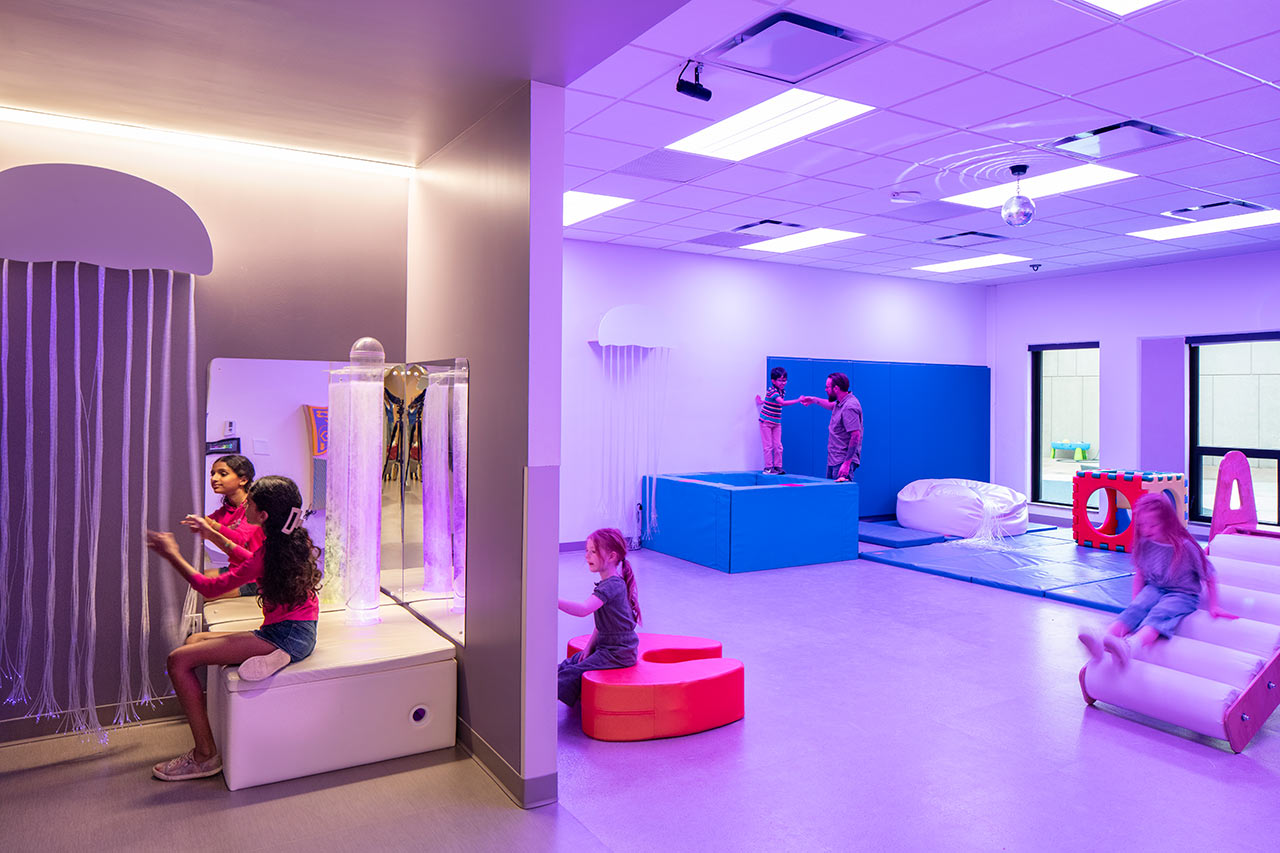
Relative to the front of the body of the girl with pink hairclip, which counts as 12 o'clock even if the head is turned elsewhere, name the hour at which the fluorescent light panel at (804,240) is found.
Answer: The fluorescent light panel is roughly at 5 o'clock from the girl with pink hairclip.

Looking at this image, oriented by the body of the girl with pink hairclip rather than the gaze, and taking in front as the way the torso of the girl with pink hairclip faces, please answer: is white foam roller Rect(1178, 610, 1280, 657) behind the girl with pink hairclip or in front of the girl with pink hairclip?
behind

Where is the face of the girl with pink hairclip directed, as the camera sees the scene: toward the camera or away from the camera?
away from the camera

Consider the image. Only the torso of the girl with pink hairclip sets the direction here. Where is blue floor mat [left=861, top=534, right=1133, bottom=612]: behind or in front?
behind

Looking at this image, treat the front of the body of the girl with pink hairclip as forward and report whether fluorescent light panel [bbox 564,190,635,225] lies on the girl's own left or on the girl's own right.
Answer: on the girl's own right

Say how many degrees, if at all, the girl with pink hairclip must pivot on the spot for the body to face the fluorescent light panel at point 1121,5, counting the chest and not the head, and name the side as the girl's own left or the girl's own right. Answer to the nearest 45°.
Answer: approximately 180°

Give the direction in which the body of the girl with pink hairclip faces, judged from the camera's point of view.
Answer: to the viewer's left

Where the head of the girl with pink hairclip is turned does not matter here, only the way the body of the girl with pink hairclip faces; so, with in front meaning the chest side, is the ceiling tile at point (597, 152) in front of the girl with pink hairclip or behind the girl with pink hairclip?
behind

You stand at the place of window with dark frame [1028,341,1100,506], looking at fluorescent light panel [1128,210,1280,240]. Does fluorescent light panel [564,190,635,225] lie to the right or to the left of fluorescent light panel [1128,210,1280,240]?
right

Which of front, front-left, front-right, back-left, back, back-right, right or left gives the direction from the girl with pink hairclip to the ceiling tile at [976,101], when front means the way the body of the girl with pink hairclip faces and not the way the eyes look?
back
